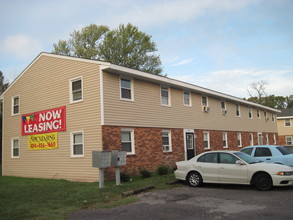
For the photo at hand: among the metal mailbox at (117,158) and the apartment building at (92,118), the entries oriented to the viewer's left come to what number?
0

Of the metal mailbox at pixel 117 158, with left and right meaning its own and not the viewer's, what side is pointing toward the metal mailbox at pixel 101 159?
right

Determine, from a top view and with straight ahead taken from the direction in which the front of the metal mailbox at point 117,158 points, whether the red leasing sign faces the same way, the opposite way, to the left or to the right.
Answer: to the right

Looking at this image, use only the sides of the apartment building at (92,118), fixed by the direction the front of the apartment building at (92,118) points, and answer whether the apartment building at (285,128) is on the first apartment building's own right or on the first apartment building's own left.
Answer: on the first apartment building's own left

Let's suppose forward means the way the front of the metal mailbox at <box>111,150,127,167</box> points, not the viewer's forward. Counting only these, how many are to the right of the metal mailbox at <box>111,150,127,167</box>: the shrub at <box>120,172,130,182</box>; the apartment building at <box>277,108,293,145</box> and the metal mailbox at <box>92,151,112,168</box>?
1

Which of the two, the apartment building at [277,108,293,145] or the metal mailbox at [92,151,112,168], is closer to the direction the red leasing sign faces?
the metal mailbox

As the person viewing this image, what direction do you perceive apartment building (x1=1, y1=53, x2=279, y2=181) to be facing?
facing the viewer and to the right of the viewer

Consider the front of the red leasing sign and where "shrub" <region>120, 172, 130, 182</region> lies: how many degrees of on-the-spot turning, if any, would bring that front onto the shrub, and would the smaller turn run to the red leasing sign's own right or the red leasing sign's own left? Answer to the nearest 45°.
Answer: approximately 90° to the red leasing sign's own left

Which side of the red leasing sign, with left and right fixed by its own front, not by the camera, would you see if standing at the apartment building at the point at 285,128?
back

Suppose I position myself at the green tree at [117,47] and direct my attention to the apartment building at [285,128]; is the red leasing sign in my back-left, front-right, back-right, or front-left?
back-right

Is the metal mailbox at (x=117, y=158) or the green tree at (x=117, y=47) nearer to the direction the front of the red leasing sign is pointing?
the metal mailbox

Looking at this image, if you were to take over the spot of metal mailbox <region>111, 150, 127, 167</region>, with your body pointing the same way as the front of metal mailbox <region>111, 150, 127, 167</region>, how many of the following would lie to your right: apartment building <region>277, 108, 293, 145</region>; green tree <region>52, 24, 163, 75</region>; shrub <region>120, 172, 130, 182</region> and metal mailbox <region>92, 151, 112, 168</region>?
1

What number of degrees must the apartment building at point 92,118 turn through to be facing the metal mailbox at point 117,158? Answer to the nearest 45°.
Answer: approximately 45° to its right

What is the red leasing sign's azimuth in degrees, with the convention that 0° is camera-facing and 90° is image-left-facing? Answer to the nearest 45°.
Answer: approximately 45°
